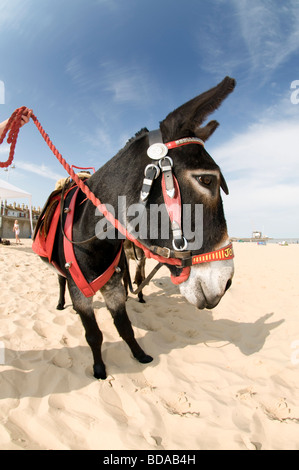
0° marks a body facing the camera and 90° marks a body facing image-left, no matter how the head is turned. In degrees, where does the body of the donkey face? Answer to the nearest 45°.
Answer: approximately 315°

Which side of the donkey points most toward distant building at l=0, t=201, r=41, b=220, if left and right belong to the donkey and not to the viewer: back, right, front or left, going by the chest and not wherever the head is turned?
back

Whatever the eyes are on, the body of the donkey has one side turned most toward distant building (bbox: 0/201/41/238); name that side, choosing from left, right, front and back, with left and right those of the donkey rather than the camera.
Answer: back

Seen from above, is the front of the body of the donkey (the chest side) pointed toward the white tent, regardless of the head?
no
